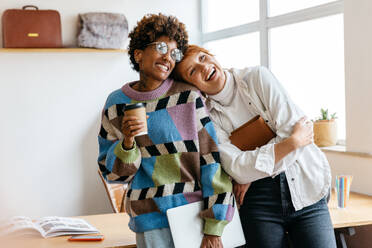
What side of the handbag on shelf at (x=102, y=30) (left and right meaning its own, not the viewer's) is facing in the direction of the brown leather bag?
right

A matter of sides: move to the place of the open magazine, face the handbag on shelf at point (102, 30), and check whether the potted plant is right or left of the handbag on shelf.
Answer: right

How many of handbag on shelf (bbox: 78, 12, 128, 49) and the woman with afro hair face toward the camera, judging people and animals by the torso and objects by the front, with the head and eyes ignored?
2

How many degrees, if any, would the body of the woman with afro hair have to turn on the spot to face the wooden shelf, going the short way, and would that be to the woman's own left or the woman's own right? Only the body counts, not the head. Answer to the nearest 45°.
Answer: approximately 180°

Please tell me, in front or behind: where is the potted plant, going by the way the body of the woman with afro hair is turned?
behind

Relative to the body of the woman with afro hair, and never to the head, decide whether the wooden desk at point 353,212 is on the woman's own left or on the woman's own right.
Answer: on the woman's own left
